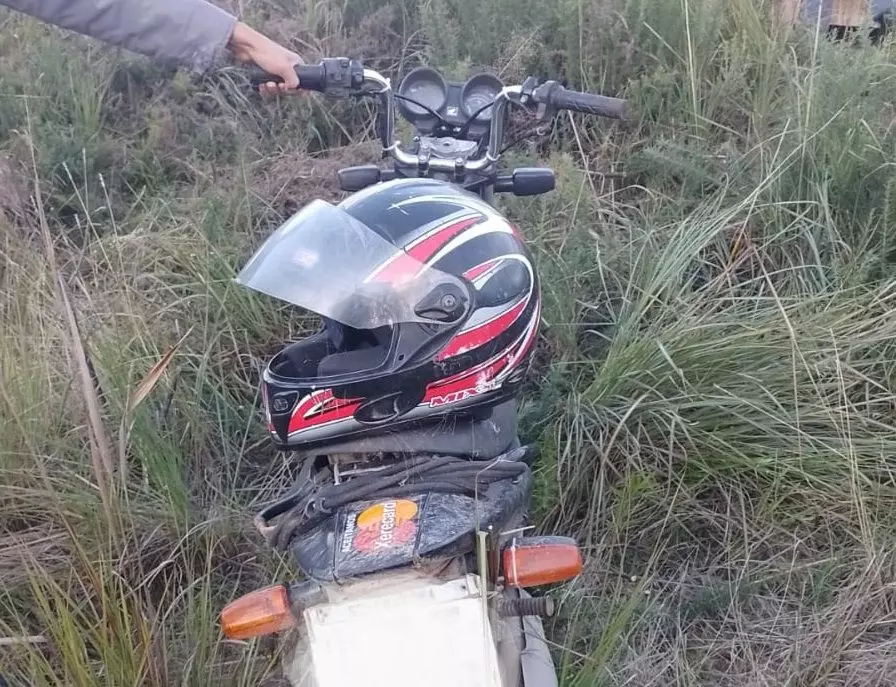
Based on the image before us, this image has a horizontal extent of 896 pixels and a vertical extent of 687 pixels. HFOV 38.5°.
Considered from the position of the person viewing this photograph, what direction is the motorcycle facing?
facing away from the viewer
